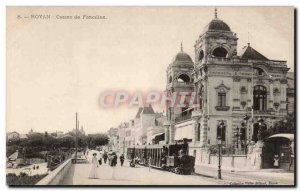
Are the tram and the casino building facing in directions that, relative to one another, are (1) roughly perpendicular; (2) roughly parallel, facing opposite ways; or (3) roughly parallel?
roughly perpendicular

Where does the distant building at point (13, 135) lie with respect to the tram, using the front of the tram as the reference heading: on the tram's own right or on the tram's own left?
on the tram's own right

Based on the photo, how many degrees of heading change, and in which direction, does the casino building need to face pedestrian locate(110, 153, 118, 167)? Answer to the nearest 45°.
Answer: approximately 45° to its right

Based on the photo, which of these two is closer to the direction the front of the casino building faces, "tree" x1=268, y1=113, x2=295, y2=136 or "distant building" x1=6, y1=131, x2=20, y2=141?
the distant building

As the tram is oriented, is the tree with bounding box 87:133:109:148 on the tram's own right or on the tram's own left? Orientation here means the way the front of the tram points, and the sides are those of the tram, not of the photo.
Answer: on the tram's own right

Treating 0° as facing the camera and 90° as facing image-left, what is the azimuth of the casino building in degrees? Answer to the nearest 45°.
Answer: approximately 45°

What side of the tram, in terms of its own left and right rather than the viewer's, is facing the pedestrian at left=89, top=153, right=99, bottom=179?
right

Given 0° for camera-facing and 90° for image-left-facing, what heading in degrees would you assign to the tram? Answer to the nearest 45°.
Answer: approximately 315°
